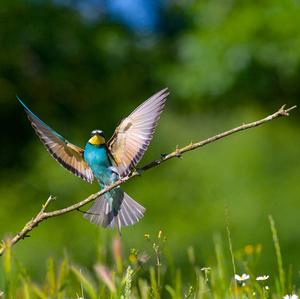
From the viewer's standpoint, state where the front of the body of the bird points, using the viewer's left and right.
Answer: facing the viewer
